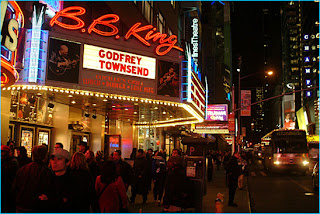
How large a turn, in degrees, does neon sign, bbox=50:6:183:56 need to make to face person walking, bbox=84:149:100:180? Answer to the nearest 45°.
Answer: approximately 45° to its right

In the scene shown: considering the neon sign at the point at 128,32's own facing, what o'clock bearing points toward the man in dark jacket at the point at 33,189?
The man in dark jacket is roughly at 2 o'clock from the neon sign.

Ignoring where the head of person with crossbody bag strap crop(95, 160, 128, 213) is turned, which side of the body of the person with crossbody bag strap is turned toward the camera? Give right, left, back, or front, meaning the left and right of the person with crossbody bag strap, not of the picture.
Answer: back

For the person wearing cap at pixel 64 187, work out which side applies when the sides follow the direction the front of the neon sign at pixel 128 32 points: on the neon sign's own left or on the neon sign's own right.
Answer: on the neon sign's own right

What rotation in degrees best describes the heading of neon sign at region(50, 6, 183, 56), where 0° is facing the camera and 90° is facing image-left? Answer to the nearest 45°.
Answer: approximately 315°

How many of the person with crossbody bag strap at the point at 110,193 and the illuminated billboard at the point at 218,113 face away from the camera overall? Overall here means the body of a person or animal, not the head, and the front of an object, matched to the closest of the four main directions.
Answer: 1
